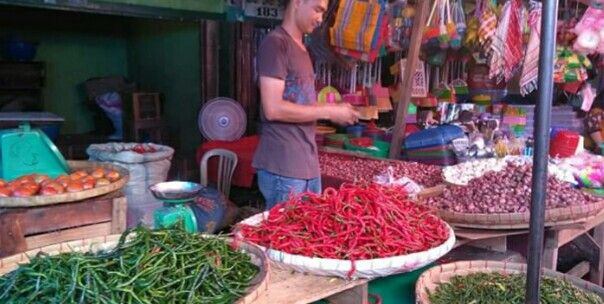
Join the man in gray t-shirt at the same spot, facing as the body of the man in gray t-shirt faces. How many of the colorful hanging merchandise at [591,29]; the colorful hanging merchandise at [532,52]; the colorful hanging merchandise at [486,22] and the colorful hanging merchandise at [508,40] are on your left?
4

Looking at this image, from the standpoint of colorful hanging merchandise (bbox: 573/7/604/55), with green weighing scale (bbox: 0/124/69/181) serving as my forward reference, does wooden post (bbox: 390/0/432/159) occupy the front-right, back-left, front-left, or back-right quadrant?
front-right

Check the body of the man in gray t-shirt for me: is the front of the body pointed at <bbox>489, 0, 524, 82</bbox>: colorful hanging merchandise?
no

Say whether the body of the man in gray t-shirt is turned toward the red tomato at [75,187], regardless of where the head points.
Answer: no

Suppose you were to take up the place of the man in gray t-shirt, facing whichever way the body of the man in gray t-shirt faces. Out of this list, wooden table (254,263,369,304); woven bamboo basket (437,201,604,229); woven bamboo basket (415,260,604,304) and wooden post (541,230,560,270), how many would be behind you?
0

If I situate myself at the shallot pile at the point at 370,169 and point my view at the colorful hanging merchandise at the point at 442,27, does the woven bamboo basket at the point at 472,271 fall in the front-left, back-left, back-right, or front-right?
back-right

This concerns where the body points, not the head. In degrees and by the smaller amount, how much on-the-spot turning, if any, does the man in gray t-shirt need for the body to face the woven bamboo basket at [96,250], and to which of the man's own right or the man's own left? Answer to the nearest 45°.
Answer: approximately 90° to the man's own right

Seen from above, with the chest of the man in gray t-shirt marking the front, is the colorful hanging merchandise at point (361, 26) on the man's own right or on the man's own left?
on the man's own left

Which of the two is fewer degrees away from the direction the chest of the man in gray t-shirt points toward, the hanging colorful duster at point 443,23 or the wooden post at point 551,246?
the wooden post

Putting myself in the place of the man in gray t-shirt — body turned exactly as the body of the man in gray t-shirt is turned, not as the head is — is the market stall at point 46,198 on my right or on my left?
on my right

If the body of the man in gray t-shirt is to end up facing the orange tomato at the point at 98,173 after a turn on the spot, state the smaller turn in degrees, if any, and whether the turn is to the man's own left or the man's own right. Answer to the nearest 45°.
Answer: approximately 135° to the man's own right

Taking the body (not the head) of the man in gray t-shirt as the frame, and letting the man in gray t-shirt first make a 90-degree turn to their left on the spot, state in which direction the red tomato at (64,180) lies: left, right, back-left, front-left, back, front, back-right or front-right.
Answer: back-left

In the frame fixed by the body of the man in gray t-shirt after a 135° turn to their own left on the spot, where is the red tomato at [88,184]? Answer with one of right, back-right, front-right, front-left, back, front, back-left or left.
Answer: left

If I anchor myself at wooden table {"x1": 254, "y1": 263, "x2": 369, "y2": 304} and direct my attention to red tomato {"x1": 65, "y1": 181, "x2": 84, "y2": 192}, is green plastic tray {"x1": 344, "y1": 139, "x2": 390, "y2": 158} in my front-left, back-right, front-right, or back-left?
front-right

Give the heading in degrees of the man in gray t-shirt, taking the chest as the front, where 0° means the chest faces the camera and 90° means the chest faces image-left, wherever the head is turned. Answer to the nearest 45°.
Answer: approximately 315°

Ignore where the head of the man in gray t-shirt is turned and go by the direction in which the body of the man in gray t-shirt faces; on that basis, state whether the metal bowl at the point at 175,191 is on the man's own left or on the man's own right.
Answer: on the man's own right

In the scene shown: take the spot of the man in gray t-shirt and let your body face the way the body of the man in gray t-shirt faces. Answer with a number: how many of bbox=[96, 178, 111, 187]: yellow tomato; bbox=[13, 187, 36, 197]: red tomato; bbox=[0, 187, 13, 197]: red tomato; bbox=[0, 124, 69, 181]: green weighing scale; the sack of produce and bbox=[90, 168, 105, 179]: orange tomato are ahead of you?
0

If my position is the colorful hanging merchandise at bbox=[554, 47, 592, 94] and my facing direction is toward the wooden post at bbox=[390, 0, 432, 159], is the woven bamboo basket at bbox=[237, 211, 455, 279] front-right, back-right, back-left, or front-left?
front-left

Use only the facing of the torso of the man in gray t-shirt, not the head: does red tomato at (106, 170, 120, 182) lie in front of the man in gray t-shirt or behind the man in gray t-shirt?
behind
